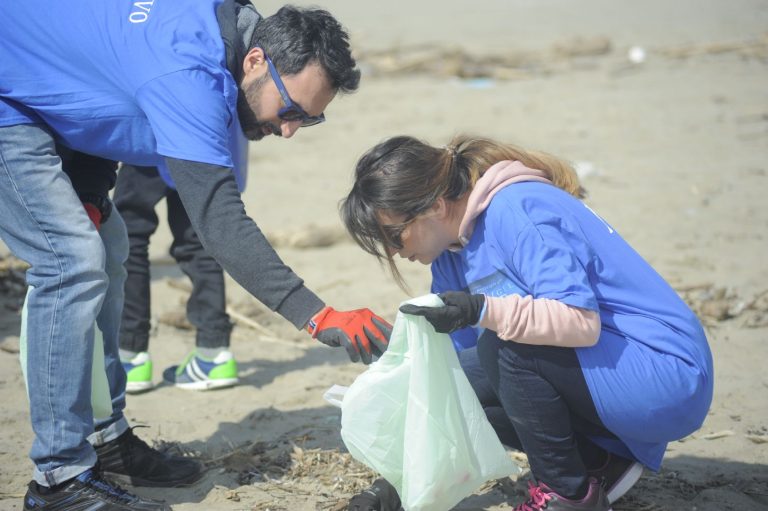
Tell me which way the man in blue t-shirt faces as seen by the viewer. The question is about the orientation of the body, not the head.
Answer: to the viewer's right
